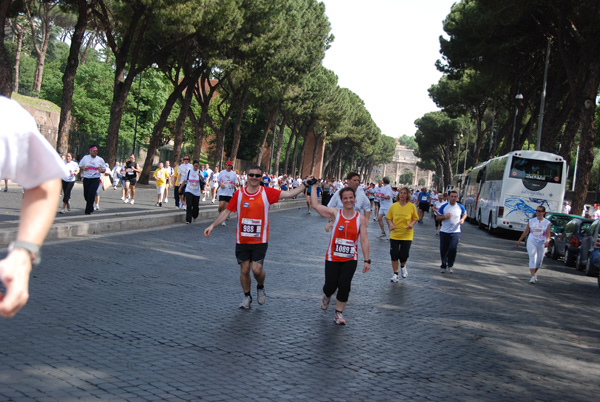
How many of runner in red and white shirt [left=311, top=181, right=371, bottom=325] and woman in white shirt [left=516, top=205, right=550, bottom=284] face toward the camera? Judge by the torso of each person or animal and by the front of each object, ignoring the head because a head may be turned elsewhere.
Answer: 2

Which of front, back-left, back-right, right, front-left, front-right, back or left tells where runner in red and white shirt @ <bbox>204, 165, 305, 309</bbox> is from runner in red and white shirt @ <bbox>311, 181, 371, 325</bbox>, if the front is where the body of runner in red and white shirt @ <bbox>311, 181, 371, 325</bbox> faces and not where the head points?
right

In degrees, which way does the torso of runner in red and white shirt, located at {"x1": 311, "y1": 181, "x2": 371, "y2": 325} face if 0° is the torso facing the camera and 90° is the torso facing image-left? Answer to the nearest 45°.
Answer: approximately 0°

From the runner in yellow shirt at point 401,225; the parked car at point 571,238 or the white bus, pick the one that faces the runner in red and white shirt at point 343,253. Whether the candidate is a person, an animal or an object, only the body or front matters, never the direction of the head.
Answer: the runner in yellow shirt

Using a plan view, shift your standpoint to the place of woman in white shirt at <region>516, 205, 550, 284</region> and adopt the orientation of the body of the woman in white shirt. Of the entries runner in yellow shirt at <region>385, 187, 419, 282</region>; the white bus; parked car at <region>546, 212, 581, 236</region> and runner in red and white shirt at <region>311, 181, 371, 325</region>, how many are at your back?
2

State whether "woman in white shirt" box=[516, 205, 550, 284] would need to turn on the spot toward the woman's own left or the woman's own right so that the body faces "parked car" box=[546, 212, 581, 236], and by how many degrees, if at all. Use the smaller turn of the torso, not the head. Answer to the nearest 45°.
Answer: approximately 180°

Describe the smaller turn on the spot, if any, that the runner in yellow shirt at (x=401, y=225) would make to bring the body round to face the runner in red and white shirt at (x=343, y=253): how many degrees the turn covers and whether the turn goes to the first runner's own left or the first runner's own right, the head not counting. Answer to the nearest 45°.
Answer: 0° — they already face them
